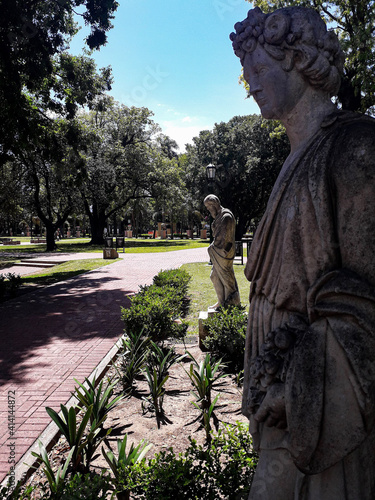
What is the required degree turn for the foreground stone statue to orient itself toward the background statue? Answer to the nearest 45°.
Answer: approximately 90° to its right

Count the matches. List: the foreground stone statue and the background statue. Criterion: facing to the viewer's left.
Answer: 2

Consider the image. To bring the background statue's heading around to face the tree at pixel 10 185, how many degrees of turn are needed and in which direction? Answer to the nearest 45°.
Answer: approximately 45° to its right

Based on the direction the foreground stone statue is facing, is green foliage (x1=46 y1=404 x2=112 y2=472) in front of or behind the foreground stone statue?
in front

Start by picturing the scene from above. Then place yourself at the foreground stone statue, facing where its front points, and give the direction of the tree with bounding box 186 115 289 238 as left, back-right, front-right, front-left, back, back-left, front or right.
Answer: right

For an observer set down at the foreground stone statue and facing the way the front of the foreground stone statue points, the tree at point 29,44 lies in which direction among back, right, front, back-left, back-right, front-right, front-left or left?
front-right

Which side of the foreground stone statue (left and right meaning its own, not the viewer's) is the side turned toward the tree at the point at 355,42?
right

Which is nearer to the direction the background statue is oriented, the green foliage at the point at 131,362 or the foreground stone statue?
the green foliage

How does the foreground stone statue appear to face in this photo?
to the viewer's left

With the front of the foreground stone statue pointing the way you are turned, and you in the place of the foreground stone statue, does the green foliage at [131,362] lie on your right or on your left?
on your right

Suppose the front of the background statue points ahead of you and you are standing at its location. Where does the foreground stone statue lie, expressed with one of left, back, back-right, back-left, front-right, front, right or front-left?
left
